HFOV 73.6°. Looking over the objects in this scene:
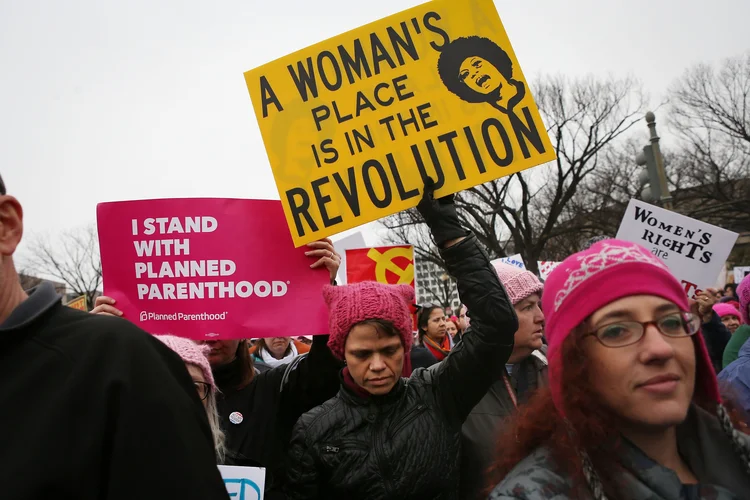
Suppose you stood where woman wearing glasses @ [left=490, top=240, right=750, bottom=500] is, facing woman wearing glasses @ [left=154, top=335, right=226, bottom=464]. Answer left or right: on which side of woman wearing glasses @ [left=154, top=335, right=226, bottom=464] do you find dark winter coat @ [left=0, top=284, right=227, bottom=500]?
left

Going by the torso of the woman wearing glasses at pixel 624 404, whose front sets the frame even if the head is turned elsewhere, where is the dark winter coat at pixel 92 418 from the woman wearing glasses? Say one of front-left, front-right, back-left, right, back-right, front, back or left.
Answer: right

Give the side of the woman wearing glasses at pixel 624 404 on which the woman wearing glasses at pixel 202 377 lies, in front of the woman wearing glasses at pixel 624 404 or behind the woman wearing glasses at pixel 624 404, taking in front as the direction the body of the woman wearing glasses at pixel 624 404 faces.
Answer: behind
